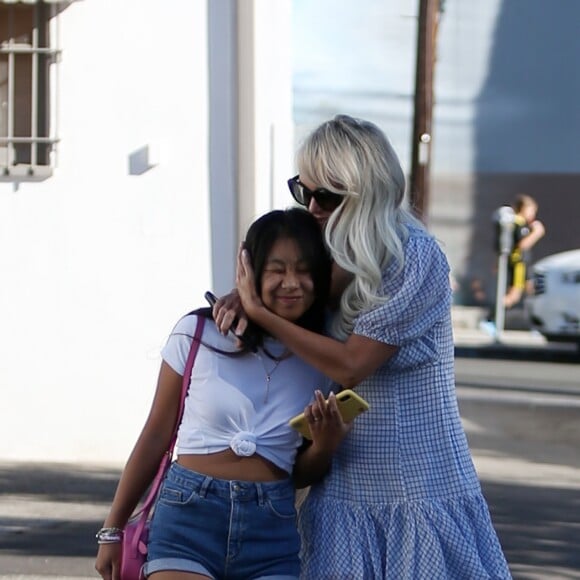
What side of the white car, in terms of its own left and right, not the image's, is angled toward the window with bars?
front

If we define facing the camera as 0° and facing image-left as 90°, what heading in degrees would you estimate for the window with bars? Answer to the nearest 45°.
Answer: approximately 0°

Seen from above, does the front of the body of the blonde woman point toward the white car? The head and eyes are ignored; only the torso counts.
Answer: no

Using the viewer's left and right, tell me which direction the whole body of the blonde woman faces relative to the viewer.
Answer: facing to the left of the viewer

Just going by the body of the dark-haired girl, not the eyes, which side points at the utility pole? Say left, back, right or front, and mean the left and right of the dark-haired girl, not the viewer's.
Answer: back

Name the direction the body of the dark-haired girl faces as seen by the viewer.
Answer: toward the camera

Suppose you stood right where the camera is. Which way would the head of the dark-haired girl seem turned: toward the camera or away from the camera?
toward the camera

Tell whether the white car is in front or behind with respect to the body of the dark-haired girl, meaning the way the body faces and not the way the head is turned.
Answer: behind

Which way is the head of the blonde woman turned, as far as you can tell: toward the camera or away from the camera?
toward the camera

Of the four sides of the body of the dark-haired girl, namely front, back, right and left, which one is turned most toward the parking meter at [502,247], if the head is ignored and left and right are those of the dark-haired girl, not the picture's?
back
